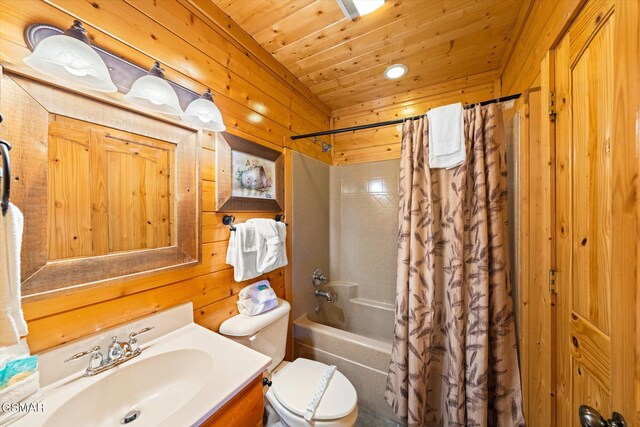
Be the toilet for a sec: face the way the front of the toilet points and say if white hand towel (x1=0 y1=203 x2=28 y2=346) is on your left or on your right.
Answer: on your right

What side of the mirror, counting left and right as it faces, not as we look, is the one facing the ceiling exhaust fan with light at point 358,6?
front

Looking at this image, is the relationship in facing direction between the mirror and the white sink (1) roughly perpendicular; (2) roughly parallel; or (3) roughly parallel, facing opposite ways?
roughly parallel

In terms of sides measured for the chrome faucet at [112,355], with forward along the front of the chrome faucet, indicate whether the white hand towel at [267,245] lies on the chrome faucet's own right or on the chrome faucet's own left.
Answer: on the chrome faucet's own left

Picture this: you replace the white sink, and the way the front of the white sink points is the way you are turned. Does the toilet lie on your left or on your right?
on your left

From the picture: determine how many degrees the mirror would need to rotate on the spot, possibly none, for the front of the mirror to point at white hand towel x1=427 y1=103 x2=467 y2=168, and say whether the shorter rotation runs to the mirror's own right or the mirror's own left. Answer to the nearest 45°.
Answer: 0° — it already faces it

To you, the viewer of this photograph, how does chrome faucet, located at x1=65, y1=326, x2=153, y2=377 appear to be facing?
facing the viewer and to the right of the viewer

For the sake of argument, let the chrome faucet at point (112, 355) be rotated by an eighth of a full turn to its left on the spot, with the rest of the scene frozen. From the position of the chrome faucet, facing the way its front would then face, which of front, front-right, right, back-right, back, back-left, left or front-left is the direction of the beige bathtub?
front
